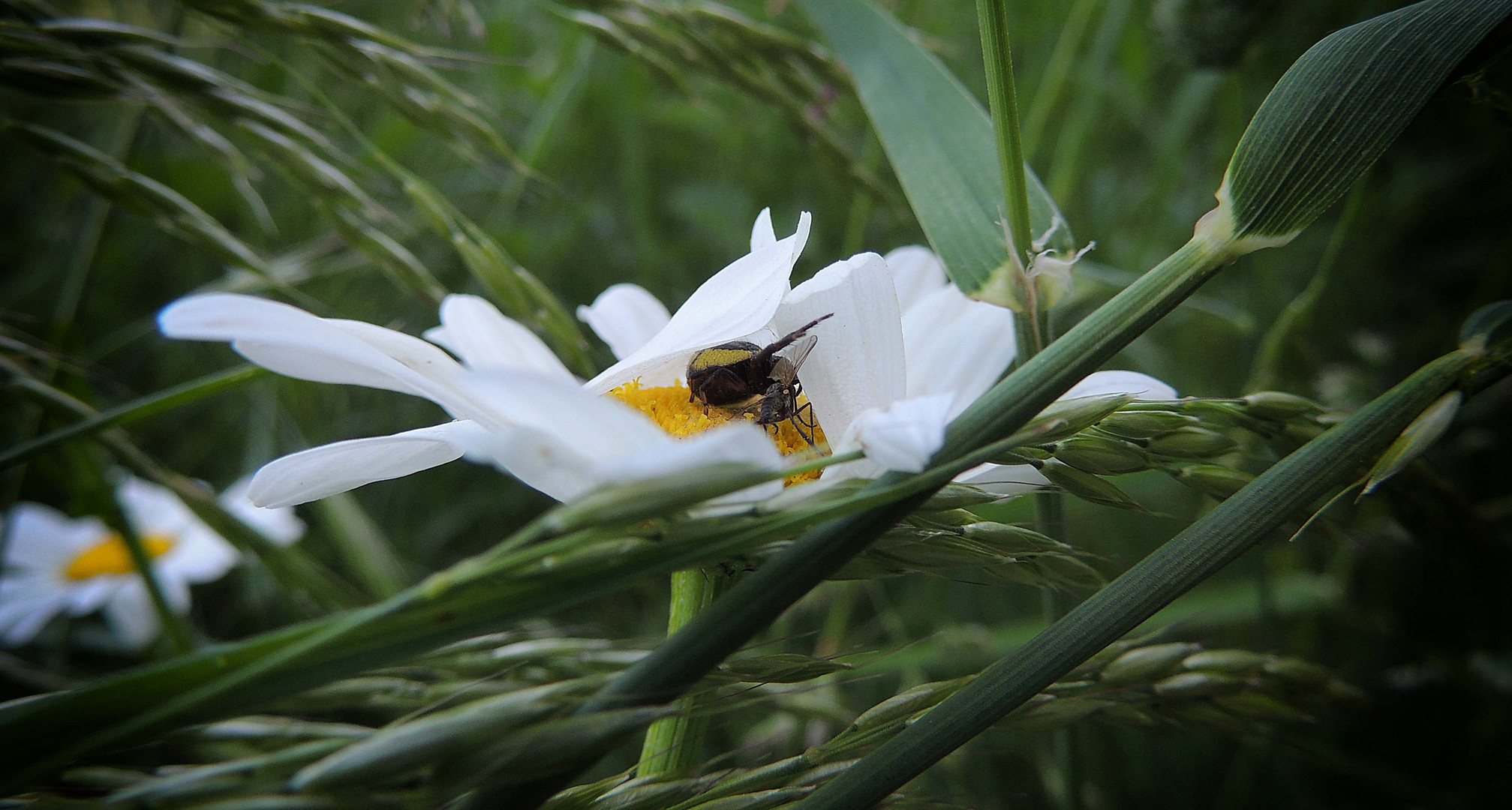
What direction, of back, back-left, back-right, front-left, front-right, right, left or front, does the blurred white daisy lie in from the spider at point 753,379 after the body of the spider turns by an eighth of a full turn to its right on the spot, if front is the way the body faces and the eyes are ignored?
back

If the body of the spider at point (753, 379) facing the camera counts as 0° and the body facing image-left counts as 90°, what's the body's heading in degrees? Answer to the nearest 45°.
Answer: approximately 270°
